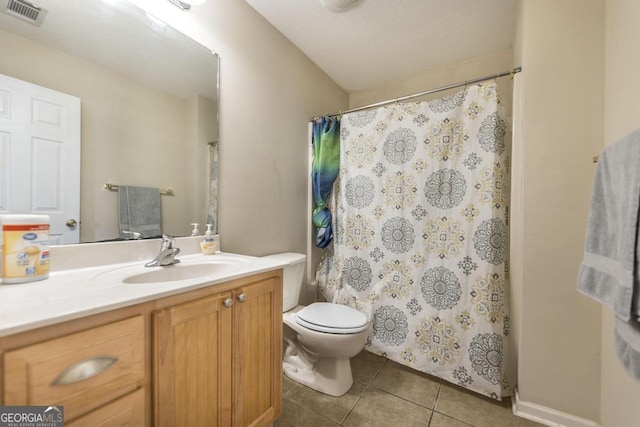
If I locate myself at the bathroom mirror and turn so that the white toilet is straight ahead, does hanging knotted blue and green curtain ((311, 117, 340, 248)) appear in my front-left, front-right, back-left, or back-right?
front-left

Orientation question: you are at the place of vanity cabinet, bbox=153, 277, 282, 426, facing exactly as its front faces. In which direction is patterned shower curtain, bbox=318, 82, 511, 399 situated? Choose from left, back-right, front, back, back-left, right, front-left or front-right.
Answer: front-left

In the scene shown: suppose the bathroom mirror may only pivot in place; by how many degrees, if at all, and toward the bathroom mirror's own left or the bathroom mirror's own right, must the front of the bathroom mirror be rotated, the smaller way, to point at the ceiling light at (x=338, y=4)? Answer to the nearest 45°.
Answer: approximately 45° to the bathroom mirror's own left

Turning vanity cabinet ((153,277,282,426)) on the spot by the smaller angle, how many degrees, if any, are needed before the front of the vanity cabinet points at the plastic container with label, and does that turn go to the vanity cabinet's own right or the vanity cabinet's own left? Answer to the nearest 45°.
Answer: approximately 135° to the vanity cabinet's own right

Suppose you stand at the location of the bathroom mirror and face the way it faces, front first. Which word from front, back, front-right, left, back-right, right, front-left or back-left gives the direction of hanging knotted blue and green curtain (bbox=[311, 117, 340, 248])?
front-left

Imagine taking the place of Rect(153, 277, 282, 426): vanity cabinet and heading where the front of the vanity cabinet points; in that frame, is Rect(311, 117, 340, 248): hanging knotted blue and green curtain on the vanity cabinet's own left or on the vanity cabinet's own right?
on the vanity cabinet's own left

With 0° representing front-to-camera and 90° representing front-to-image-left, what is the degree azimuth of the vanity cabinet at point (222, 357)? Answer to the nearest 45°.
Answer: approximately 315°

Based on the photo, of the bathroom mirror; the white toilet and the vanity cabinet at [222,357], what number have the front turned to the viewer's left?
0

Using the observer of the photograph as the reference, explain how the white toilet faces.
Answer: facing the viewer and to the right of the viewer

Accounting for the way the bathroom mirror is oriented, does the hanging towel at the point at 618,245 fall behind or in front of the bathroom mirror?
in front

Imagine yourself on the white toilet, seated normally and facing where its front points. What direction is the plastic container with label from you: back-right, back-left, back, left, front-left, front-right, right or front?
right

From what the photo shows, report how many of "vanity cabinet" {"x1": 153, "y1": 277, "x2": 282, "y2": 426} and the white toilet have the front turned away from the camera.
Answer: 0
